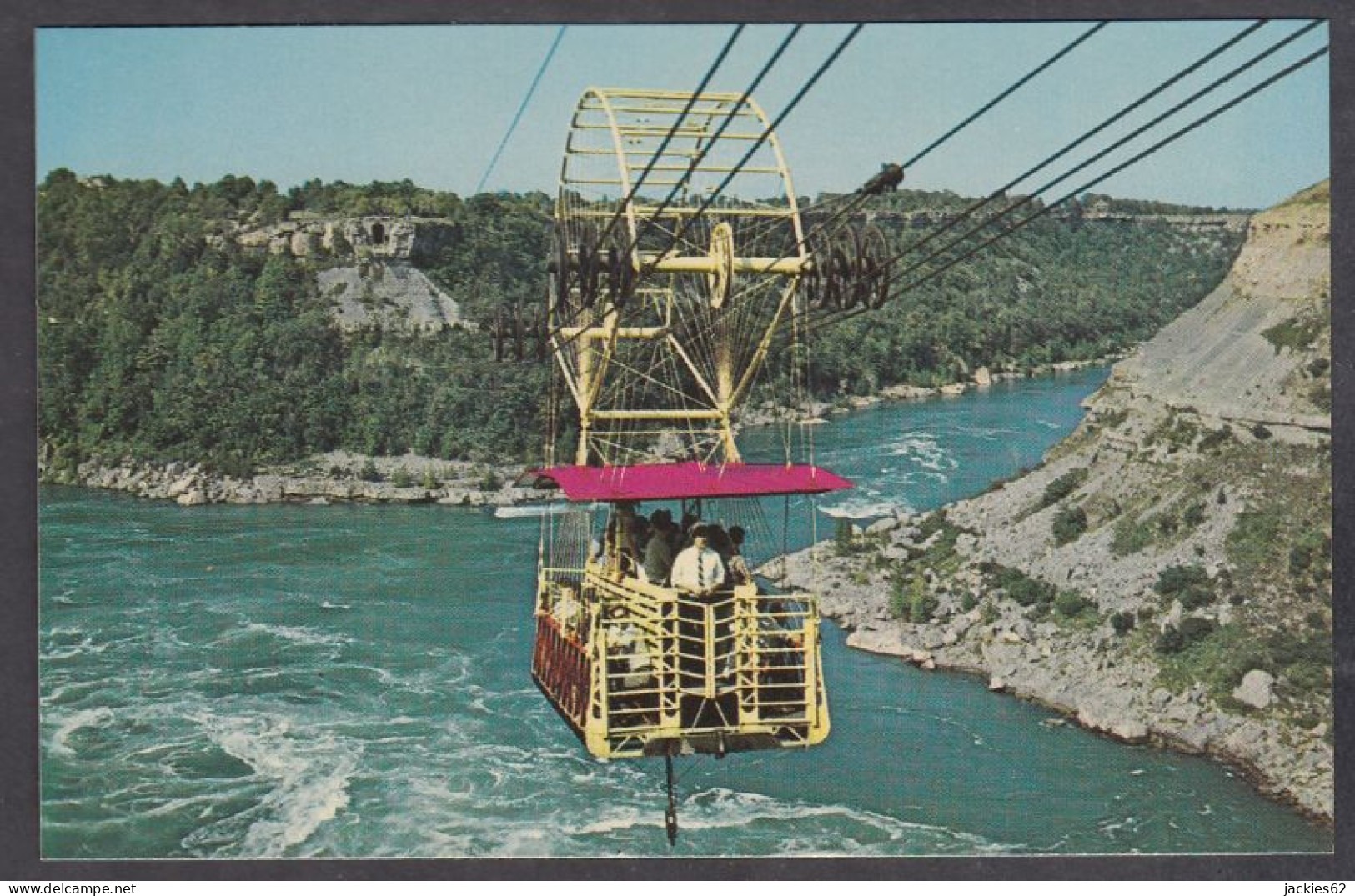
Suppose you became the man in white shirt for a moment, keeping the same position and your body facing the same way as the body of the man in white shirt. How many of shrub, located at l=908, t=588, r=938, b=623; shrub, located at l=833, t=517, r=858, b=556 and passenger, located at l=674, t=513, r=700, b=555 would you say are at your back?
3

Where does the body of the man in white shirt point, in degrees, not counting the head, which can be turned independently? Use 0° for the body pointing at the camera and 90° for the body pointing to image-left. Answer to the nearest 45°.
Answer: approximately 0°

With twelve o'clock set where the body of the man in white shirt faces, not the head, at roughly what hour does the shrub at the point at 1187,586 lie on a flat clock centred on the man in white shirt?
The shrub is roughly at 7 o'clock from the man in white shirt.

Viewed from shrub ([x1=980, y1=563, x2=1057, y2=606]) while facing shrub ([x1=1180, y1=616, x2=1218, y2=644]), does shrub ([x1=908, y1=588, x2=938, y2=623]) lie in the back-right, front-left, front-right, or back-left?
back-right

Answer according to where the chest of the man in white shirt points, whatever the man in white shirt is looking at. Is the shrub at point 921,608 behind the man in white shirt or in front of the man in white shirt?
behind

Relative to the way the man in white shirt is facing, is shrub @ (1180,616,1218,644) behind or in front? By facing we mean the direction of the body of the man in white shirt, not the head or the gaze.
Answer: behind

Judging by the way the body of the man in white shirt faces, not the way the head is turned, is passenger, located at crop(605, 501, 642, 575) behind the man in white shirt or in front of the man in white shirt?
behind

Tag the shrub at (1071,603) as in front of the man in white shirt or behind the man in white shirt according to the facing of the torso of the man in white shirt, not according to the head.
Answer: behind

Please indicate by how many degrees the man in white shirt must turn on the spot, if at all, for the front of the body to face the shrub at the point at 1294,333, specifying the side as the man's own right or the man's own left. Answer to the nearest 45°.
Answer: approximately 135° to the man's own left

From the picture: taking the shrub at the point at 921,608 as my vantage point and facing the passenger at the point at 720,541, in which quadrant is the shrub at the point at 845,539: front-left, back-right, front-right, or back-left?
back-right

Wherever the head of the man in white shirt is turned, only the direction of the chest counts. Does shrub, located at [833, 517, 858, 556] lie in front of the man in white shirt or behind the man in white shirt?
behind
